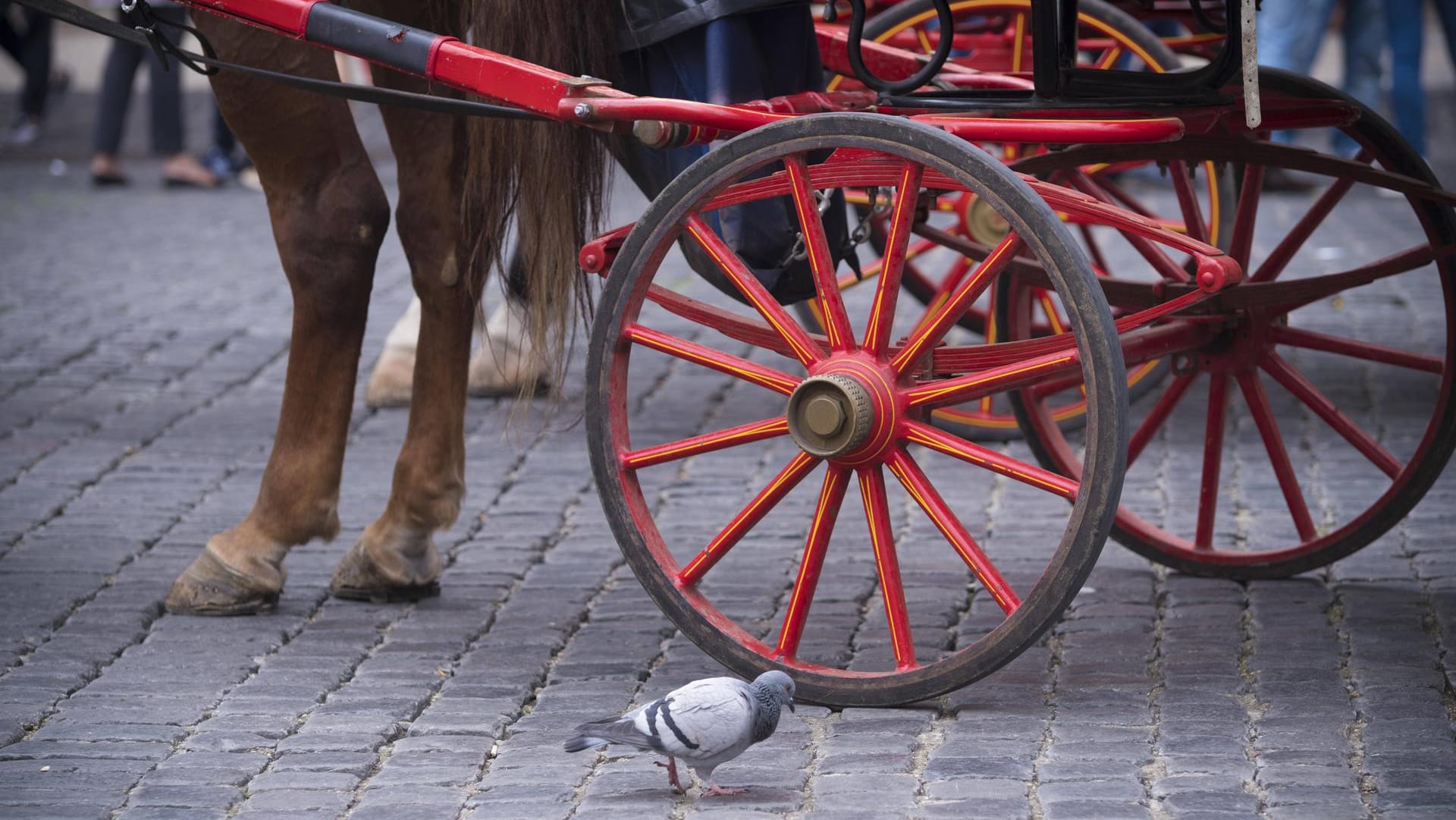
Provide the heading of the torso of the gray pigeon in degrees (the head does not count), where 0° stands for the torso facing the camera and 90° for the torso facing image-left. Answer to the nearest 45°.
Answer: approximately 270°

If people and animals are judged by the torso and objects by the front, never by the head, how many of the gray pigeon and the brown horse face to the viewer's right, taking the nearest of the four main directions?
1

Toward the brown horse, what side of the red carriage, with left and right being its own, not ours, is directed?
front

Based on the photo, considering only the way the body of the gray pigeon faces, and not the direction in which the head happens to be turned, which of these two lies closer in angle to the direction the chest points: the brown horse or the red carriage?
the red carriage

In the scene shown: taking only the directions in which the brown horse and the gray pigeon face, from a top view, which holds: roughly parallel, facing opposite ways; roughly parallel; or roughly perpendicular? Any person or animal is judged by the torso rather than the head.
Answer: roughly parallel, facing opposite ways

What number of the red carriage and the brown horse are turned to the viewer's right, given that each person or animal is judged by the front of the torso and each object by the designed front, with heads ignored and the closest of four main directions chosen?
0

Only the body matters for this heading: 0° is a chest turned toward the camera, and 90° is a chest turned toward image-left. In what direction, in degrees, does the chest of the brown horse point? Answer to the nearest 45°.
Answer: approximately 90°

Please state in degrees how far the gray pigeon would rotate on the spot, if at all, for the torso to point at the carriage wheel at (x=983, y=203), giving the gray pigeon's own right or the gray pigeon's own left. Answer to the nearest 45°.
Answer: approximately 90° to the gray pigeon's own left

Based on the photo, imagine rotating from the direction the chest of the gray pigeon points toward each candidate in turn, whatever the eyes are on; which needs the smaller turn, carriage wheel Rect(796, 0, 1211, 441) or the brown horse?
the carriage wheel

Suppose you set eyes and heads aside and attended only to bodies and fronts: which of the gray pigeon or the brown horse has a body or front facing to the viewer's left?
the brown horse

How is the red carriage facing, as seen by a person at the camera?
facing away from the viewer and to the left of the viewer

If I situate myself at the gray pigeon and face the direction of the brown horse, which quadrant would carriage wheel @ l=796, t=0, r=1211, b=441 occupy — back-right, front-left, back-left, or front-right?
front-right
